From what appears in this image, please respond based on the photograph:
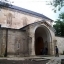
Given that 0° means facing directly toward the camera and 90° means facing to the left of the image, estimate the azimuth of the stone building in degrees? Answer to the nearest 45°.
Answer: approximately 315°

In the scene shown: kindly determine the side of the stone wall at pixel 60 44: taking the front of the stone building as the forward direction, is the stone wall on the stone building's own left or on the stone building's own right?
on the stone building's own left
